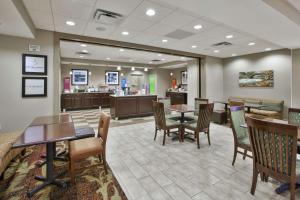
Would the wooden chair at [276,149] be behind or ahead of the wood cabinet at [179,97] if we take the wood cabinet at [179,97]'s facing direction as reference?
ahead

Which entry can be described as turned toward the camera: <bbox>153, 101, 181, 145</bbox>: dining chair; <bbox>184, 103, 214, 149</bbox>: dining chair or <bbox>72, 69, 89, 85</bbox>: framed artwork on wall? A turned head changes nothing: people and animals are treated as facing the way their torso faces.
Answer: the framed artwork on wall

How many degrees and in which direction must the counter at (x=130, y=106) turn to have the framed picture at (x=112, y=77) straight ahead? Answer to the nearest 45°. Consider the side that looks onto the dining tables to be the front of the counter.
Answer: approximately 180°

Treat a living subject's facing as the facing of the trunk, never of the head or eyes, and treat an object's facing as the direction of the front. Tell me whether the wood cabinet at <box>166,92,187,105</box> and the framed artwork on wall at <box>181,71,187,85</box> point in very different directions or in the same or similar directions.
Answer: same or similar directions

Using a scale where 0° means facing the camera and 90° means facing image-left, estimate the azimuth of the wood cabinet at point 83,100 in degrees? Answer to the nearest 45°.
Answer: approximately 0°

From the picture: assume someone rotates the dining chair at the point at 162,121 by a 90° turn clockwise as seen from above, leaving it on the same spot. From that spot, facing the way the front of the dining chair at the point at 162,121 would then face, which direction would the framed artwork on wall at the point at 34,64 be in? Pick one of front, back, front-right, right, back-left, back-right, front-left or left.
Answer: back-right

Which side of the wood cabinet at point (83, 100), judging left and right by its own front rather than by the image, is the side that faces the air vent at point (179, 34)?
front

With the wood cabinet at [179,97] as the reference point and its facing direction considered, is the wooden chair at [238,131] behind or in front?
in front

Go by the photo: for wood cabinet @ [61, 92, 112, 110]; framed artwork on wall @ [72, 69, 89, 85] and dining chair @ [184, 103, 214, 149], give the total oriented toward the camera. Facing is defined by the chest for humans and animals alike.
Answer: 2

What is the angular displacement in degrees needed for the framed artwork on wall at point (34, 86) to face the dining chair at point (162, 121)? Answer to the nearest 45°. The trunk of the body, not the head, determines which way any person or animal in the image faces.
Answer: approximately 45° to its left

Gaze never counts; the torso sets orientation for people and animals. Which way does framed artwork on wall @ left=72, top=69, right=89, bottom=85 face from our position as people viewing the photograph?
facing the viewer
